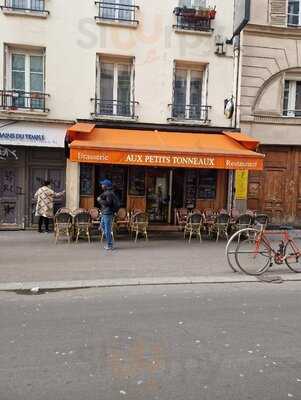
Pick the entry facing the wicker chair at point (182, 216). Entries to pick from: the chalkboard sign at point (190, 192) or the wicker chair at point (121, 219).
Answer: the chalkboard sign

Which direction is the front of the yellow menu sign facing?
toward the camera

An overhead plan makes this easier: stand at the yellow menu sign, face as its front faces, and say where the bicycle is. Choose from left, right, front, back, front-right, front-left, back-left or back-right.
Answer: front

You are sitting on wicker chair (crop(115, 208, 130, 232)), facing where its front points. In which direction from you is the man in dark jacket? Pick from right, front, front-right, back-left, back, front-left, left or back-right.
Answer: front

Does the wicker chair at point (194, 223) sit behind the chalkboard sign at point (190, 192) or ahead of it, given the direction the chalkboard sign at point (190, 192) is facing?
ahead

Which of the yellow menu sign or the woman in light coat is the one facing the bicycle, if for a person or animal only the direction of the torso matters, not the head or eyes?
the yellow menu sign

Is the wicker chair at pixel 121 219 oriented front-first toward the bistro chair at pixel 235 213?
no

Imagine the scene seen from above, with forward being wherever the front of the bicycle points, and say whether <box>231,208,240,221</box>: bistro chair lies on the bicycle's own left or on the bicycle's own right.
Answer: on the bicycle's own right

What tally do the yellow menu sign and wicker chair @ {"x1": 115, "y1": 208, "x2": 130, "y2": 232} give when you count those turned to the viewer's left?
0

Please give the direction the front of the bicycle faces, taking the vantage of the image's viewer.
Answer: facing to the left of the viewer

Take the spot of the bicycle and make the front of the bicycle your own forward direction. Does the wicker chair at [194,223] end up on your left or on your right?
on your right

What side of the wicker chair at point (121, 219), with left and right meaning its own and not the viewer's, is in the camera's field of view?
front

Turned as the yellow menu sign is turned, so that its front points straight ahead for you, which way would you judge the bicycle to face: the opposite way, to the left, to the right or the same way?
to the right
